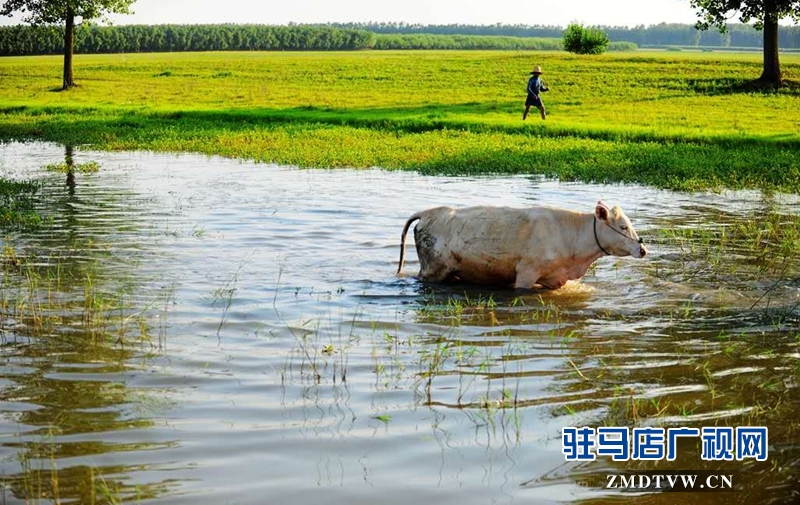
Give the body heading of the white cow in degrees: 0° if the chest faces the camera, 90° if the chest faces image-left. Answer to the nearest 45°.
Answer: approximately 270°

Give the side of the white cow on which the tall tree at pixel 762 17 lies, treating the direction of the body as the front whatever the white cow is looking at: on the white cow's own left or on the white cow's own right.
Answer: on the white cow's own left
